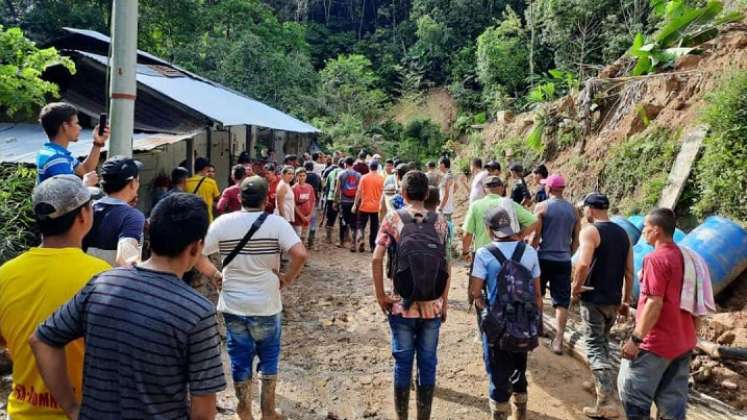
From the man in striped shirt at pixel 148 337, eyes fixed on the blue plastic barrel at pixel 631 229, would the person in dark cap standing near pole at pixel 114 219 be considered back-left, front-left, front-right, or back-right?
front-left

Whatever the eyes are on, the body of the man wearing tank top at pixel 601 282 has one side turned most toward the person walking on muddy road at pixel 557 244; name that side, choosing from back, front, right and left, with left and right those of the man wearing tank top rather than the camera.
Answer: front

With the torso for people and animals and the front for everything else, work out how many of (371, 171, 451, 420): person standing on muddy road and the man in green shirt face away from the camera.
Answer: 2

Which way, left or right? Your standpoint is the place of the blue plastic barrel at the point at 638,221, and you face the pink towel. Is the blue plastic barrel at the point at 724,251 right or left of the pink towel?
left

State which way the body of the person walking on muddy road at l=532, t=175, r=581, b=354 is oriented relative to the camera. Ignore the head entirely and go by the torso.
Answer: away from the camera

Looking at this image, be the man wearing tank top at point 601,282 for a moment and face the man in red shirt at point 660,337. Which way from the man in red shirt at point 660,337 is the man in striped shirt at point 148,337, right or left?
right

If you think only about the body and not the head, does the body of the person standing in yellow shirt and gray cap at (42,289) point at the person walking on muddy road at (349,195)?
yes

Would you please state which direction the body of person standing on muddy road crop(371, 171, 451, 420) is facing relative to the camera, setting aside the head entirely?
away from the camera

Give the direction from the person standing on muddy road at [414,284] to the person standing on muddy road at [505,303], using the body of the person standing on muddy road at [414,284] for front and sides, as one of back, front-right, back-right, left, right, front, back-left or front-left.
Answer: right

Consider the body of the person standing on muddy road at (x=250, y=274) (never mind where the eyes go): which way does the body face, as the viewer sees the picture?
away from the camera

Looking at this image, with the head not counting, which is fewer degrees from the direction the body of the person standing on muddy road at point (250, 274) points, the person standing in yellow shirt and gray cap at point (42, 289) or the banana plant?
the banana plant

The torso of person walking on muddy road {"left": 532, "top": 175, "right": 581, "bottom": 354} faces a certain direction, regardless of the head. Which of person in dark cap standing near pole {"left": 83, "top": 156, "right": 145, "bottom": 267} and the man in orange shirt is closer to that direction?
the man in orange shirt

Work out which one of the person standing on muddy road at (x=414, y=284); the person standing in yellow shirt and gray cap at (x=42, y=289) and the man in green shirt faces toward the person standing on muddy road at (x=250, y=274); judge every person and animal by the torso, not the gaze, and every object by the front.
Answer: the person standing in yellow shirt and gray cap at (x=42, y=289)

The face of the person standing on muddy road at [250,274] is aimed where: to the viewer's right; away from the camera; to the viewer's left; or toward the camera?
away from the camera

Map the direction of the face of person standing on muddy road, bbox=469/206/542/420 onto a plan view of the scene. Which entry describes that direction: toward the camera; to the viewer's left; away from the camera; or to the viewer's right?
away from the camera

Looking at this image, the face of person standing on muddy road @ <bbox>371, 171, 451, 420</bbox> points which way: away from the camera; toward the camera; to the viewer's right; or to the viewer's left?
away from the camera

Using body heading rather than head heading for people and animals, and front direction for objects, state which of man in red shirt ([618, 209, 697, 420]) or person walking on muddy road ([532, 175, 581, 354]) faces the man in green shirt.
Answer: the man in red shirt

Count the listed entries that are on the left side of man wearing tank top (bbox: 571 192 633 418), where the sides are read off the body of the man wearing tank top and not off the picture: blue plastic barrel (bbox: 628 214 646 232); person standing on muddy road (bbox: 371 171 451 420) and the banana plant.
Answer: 1

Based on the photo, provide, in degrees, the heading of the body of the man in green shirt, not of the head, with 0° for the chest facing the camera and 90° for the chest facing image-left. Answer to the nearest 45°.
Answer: approximately 180°
